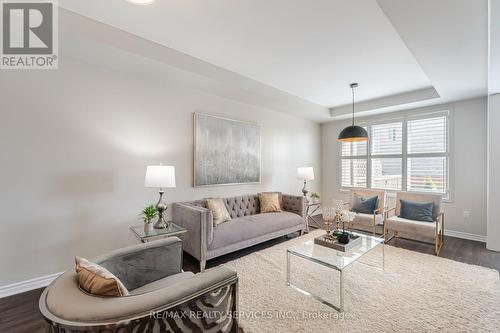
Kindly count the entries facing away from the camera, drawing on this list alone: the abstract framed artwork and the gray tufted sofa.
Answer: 0

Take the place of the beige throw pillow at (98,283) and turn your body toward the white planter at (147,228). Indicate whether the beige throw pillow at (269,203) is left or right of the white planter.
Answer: right

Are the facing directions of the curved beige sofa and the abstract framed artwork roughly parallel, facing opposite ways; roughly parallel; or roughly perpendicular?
roughly perpendicular

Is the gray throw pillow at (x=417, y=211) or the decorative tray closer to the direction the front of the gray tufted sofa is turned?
the decorative tray

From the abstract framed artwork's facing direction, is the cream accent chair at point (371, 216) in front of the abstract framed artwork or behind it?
in front

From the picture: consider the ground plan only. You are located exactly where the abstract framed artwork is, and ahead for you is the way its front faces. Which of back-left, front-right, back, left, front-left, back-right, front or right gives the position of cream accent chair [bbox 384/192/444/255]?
front-left

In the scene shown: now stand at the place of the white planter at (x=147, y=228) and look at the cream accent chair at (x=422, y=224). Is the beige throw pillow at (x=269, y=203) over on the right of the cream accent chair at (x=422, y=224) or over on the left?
left

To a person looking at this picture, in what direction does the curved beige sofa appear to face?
facing away from the viewer and to the right of the viewer

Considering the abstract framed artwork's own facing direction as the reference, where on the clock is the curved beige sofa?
The curved beige sofa is roughly at 2 o'clock from the abstract framed artwork.

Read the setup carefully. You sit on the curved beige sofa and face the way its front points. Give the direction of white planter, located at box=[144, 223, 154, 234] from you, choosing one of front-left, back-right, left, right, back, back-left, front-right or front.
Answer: front-left

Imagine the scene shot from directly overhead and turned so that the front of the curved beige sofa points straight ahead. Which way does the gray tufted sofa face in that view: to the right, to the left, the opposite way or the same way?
to the right

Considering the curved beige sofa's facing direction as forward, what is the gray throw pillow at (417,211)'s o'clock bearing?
The gray throw pillow is roughly at 1 o'clock from the curved beige sofa.

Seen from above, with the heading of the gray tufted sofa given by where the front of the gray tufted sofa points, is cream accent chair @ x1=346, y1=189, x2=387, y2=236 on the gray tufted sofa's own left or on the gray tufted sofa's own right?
on the gray tufted sofa's own left

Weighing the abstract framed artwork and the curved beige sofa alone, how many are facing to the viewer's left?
0

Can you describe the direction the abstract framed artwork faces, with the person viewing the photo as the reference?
facing the viewer and to the right of the viewer

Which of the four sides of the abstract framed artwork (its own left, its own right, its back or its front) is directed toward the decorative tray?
front

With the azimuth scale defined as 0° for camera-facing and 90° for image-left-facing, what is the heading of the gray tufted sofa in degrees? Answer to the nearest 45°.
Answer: approximately 315°

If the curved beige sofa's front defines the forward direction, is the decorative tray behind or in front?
in front
